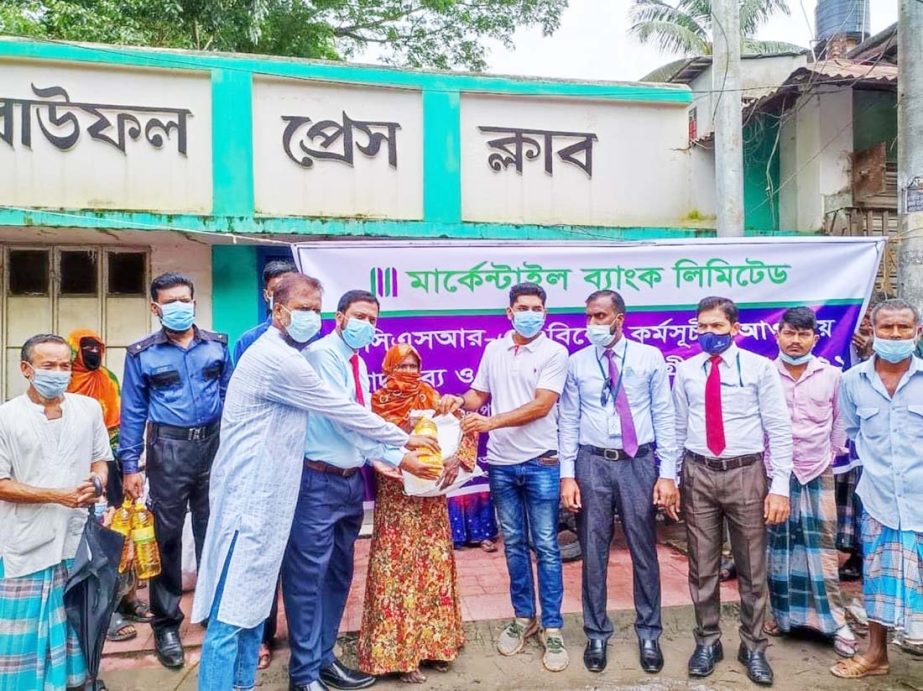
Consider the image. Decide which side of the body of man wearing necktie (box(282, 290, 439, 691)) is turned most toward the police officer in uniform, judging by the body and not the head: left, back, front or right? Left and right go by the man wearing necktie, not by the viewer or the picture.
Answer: back

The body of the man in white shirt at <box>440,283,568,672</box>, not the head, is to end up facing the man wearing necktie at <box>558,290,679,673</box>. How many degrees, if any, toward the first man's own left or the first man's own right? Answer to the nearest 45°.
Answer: approximately 135° to the first man's own left

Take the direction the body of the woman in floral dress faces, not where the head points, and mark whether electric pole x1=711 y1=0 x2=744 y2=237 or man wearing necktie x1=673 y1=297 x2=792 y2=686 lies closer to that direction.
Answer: the man wearing necktie

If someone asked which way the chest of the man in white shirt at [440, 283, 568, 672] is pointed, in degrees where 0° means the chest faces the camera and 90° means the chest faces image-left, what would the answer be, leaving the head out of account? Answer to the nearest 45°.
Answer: approximately 45°

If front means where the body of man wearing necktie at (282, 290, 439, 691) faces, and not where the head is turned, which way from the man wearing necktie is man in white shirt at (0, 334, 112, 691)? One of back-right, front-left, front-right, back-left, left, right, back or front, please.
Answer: back-right

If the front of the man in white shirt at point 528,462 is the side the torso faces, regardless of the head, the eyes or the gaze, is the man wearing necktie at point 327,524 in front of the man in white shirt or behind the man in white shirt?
in front

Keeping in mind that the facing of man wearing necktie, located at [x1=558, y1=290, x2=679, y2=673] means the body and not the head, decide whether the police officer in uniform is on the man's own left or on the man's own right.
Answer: on the man's own right

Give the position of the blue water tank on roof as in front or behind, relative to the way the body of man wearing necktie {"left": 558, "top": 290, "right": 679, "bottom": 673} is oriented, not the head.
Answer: behind

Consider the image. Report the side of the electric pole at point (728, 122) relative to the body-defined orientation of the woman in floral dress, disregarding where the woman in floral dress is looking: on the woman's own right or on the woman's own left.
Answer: on the woman's own left

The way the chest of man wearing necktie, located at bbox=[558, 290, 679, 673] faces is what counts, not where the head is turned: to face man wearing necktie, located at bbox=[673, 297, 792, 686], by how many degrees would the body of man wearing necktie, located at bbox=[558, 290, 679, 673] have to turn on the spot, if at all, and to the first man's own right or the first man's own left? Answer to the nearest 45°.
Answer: approximately 90° to the first man's own left

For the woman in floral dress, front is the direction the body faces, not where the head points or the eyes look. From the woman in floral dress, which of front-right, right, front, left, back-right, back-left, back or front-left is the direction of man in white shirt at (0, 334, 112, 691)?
right

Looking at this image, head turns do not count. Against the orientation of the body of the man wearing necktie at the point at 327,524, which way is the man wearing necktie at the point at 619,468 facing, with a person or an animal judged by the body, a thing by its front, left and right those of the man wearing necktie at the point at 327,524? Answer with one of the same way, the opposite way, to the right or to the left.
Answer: to the right

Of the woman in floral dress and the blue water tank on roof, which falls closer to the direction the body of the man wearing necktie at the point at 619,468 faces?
the woman in floral dress
